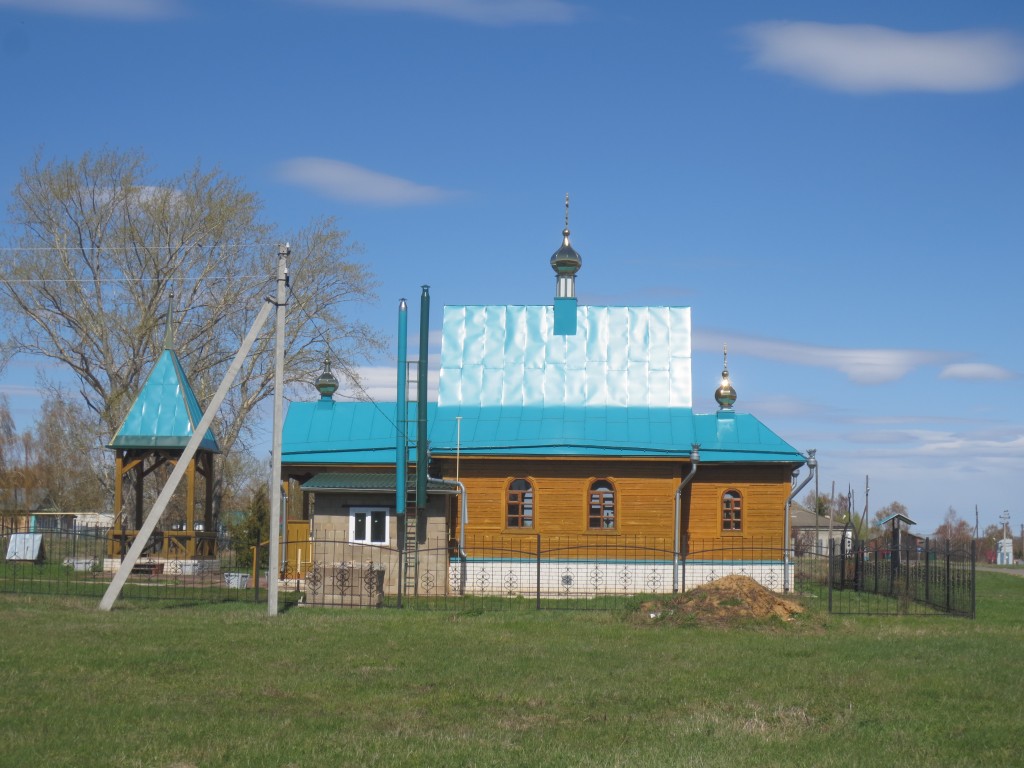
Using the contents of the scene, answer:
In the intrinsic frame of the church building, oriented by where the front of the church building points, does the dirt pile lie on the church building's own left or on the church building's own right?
on the church building's own left

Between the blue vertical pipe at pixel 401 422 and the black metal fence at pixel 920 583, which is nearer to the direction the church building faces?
the blue vertical pipe

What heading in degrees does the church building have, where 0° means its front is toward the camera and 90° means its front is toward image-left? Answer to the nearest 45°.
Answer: approximately 90°

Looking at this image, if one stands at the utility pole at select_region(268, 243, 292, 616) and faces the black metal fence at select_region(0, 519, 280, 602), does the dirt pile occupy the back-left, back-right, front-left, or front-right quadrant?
back-right

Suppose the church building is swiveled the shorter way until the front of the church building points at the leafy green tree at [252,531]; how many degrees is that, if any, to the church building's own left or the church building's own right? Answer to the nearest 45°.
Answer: approximately 45° to the church building's own right

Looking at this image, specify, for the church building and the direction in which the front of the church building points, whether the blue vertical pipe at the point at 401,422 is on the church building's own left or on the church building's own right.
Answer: on the church building's own left

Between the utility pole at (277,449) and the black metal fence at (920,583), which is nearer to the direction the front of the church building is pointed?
the utility pole

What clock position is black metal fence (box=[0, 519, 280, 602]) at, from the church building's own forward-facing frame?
The black metal fence is roughly at 12 o'clock from the church building.
